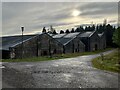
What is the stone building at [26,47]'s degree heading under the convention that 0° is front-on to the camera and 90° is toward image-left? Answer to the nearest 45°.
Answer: approximately 315°
